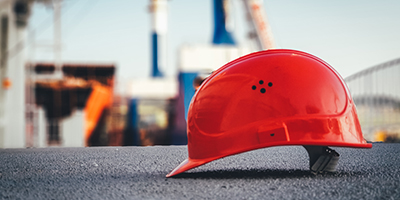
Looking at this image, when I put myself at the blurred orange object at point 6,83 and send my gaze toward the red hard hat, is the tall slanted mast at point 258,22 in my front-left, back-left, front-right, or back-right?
back-left

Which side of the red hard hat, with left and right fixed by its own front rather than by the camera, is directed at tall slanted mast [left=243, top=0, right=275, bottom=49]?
right

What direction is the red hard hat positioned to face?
to the viewer's left

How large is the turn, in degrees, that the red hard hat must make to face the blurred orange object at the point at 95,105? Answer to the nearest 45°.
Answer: approximately 45° to its right

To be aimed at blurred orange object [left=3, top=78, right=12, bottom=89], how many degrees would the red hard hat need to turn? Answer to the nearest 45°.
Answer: approximately 45° to its right

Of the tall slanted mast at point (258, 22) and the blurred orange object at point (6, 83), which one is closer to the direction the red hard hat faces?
the blurred orange object

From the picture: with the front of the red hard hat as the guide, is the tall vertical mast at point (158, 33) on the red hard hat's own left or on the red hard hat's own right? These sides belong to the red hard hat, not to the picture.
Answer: on the red hard hat's own right
